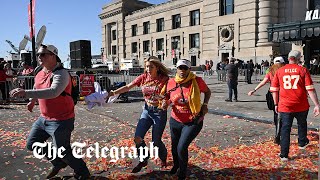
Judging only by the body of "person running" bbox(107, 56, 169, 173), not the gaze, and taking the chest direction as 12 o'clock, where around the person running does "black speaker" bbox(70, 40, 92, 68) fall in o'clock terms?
The black speaker is roughly at 4 o'clock from the person running.

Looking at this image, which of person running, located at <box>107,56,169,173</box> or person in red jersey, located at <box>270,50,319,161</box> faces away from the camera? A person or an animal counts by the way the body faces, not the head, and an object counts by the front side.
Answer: person in red jersey, located at <box>270,50,319,161</box>

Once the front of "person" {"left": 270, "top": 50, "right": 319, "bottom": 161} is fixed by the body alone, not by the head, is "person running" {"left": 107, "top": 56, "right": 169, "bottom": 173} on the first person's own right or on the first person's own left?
on the first person's own left

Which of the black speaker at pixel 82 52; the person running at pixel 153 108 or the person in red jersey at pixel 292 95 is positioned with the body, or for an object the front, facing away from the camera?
the person in red jersey at pixel 292 95

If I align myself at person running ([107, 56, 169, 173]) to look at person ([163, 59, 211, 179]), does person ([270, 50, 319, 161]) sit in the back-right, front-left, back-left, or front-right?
front-left

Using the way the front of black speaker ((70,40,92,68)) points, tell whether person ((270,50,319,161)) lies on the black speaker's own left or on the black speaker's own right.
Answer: on the black speaker's own left

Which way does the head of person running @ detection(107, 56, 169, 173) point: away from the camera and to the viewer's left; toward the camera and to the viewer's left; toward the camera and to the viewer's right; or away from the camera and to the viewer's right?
toward the camera and to the viewer's left

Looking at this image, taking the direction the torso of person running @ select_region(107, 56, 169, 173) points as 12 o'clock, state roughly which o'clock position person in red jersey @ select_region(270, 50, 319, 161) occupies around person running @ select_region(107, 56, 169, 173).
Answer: person in red jersey @ select_region(270, 50, 319, 161) is roughly at 7 o'clock from person running @ select_region(107, 56, 169, 173).

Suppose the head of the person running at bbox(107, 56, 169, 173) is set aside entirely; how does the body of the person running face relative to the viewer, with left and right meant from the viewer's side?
facing the viewer and to the left of the viewer

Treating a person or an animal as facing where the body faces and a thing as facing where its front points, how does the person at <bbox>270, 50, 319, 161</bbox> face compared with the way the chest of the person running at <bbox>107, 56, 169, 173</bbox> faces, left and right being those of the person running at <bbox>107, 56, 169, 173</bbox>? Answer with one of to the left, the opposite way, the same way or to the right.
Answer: the opposite way

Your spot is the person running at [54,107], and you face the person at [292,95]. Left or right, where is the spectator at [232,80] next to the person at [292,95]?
left

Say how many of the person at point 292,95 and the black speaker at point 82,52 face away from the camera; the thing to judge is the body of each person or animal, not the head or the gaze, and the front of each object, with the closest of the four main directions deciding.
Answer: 1

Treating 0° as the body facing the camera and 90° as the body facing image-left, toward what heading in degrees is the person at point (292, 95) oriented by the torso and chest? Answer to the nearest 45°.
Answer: approximately 180°

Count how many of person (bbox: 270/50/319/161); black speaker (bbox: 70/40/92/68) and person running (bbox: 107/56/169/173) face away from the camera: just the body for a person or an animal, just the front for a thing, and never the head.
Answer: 1

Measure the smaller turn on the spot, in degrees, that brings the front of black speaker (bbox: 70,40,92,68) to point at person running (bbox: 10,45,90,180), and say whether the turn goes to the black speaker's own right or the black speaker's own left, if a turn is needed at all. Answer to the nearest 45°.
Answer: approximately 45° to the black speaker's own left

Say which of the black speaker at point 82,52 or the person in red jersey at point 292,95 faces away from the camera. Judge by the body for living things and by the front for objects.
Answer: the person in red jersey
